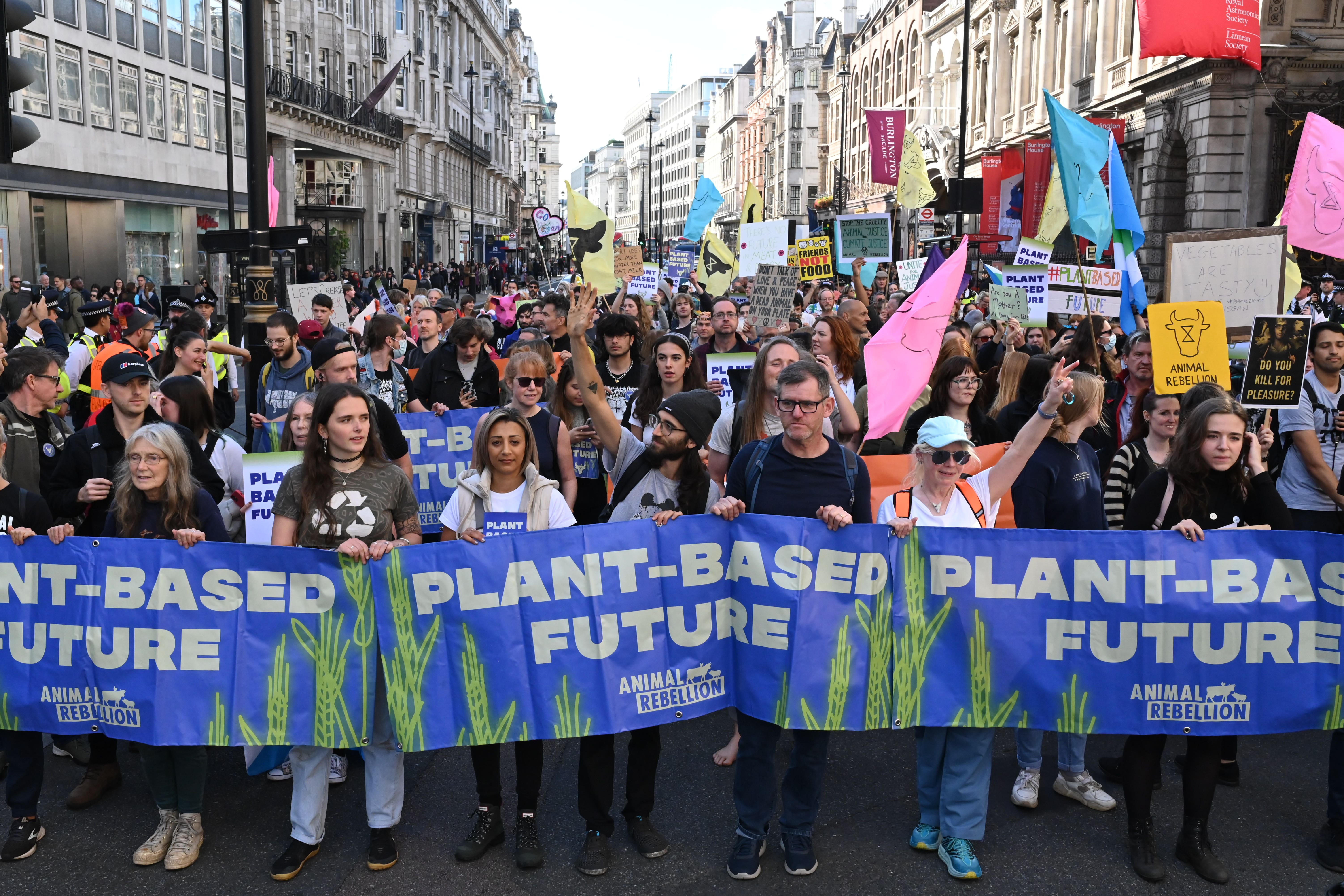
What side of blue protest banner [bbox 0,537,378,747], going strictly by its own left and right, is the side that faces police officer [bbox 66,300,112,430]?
back

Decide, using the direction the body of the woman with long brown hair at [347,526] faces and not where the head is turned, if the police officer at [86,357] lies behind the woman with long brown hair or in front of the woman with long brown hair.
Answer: behind

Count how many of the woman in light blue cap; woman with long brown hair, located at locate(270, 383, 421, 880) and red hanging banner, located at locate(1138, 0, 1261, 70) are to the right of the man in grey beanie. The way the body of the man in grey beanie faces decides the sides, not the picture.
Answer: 1

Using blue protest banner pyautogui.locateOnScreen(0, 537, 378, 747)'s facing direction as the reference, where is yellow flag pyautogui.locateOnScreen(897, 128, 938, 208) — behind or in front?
behind

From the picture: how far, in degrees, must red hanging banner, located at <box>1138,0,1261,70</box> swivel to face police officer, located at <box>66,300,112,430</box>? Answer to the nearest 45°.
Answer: approximately 45° to its right

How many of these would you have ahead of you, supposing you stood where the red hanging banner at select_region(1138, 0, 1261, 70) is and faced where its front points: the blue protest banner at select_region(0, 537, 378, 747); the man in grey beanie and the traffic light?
3

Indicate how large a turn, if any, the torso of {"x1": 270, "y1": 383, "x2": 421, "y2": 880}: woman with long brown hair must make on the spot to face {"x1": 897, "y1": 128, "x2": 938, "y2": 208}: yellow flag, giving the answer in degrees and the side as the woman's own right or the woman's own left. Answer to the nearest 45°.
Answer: approximately 135° to the woman's own left
